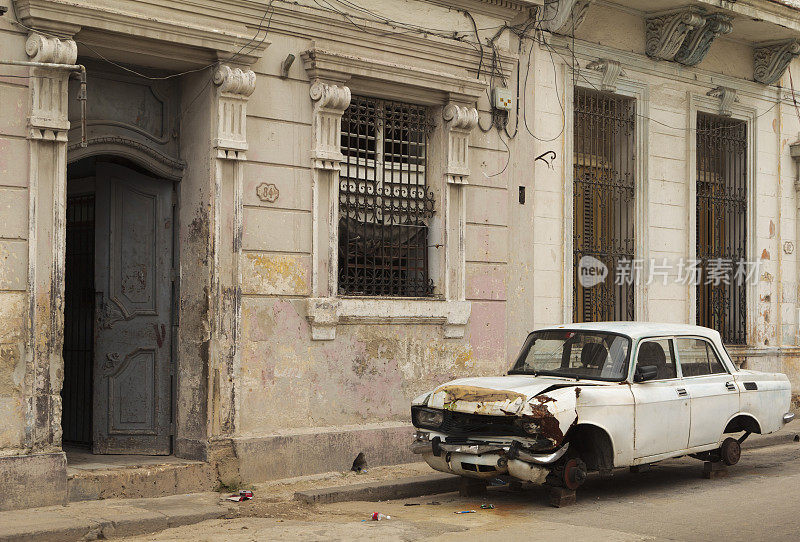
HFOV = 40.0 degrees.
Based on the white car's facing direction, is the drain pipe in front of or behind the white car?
in front
